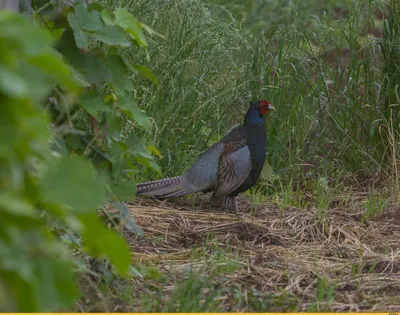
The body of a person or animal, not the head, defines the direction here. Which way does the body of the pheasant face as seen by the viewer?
to the viewer's right
